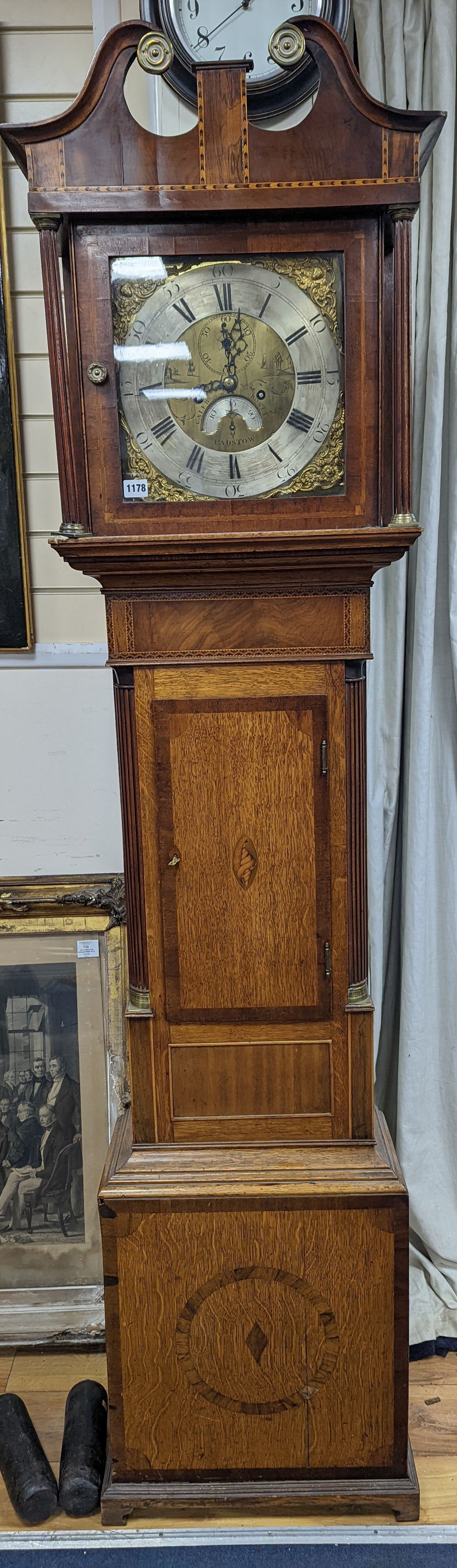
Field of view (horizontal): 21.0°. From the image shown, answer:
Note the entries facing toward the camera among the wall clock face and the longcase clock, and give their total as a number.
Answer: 2

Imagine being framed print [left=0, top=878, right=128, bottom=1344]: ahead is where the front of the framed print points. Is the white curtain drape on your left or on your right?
on your left

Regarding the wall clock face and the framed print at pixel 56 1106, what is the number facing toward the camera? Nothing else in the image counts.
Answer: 2

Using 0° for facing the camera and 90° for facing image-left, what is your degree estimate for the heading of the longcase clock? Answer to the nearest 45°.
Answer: approximately 0°

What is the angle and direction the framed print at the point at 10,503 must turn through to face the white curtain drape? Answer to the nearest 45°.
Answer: approximately 90° to its left

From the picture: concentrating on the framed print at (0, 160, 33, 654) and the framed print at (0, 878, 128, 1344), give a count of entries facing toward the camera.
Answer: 2

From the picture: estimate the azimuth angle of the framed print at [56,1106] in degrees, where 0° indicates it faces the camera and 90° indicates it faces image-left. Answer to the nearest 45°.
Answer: approximately 0°
